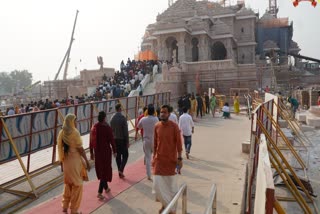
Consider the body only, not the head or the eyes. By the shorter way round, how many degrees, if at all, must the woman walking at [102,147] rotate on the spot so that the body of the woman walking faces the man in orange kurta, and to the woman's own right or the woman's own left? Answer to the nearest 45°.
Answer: approximately 135° to the woman's own right

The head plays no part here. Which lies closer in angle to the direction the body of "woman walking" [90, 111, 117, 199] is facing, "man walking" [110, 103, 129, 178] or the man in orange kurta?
the man walking

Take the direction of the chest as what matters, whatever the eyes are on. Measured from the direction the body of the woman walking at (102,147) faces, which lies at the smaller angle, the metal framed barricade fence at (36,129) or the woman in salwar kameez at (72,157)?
the metal framed barricade fence

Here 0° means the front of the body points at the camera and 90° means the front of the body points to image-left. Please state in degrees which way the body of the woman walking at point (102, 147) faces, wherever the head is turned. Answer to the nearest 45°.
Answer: approximately 180°

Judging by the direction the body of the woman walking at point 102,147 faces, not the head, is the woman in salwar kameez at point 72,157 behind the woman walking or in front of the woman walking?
behind
